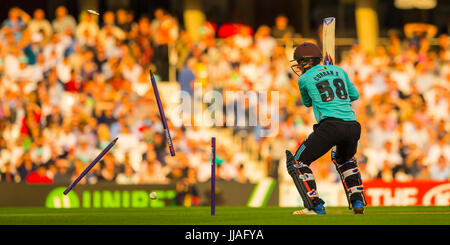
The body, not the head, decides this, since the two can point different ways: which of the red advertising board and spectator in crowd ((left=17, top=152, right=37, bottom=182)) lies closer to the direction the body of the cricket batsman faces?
the spectator in crowd

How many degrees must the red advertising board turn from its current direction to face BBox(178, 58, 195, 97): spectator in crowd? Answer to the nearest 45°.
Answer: approximately 90° to its right

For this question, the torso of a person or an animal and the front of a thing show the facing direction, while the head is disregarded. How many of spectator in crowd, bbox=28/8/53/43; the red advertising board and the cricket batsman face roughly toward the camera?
2

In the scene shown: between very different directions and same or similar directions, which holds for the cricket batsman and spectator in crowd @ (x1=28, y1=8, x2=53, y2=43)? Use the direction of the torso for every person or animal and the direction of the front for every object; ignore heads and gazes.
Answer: very different directions

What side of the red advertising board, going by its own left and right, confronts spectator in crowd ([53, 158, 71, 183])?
right

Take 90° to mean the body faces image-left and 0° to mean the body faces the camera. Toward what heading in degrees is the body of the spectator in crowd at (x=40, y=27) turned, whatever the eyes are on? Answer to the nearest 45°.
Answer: approximately 0°

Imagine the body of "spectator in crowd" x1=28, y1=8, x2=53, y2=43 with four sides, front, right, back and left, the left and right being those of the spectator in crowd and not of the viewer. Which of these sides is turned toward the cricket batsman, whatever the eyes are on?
front

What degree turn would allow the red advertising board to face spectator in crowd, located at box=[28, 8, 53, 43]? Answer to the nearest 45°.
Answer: approximately 90° to its right

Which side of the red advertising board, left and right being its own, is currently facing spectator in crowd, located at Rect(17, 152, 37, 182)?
right

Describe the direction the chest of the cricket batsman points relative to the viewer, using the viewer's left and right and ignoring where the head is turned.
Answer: facing away from the viewer and to the left of the viewer
